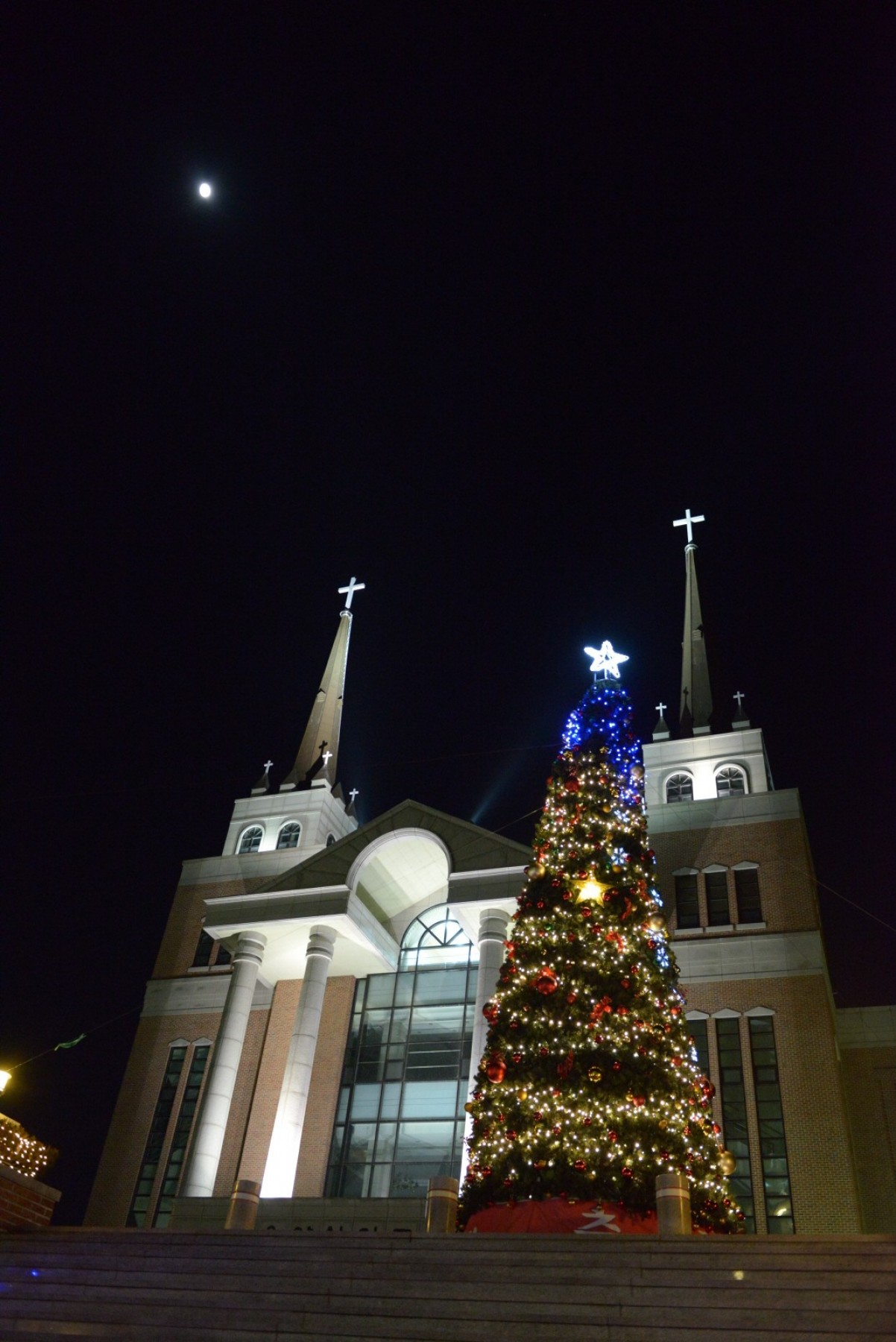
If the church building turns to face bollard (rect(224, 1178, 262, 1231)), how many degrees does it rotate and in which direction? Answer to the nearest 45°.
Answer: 0° — it already faces it

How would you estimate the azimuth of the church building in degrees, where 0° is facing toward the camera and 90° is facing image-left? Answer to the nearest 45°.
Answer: approximately 0°

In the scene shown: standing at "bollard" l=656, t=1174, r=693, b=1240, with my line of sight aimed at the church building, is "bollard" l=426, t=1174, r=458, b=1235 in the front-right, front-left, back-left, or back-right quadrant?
front-left

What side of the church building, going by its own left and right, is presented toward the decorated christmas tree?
front

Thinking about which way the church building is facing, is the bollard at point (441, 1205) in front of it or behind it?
in front

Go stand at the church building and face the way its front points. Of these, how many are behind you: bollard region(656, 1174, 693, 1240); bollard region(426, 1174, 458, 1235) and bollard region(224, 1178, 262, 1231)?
0

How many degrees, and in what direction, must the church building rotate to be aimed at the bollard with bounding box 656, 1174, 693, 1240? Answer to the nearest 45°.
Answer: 0° — it already faces it

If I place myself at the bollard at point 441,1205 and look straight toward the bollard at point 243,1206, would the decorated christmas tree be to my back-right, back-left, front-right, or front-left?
back-right
